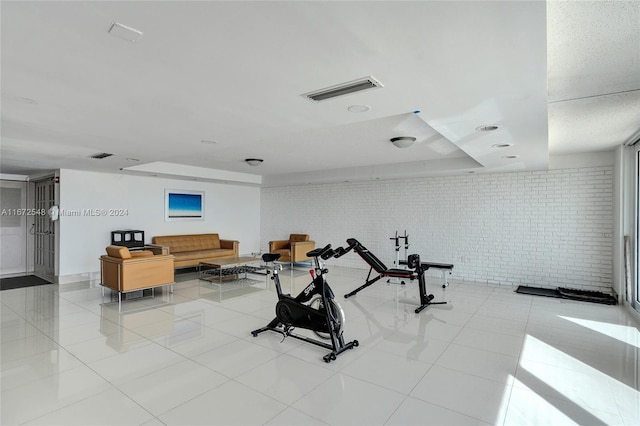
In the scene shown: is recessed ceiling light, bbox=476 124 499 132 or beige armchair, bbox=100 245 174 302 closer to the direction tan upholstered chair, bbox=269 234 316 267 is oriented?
the beige armchair

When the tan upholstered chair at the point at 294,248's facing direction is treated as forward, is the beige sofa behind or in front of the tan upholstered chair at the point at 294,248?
in front

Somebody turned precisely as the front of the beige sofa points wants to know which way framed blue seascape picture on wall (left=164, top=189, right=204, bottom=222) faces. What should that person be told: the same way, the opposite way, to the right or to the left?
the same way

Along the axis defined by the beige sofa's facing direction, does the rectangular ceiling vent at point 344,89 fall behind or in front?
in front

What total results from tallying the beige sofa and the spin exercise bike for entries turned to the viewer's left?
0

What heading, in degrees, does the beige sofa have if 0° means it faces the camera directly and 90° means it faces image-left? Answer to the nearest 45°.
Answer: approximately 315°

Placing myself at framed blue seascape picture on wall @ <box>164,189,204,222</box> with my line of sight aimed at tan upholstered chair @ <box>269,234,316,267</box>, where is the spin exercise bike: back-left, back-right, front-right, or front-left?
front-right

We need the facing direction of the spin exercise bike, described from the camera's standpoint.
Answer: facing the viewer and to the right of the viewer

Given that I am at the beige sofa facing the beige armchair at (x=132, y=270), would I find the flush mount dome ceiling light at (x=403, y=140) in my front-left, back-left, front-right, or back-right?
front-left

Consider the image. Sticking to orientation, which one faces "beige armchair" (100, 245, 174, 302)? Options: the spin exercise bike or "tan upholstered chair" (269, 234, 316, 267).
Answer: the tan upholstered chair

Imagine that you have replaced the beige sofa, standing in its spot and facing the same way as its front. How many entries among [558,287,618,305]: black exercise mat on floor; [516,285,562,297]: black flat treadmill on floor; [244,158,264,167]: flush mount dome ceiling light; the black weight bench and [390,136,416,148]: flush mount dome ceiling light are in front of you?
5

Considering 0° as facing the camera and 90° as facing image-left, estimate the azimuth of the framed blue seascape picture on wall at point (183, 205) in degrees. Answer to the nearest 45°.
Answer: approximately 315°
